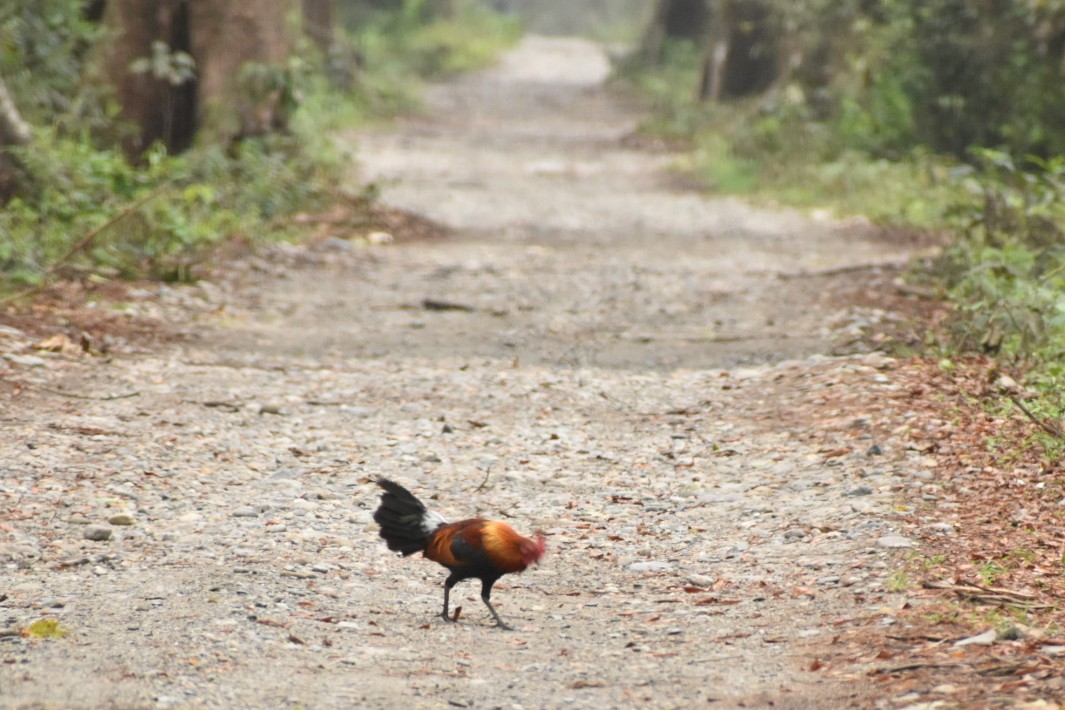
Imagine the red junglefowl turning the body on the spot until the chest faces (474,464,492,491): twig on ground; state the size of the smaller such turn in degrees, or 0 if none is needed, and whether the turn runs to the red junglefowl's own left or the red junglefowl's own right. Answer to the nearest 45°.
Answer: approximately 90° to the red junglefowl's own left

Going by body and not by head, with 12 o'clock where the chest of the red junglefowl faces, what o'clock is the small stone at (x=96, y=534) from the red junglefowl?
The small stone is roughly at 7 o'clock from the red junglefowl.

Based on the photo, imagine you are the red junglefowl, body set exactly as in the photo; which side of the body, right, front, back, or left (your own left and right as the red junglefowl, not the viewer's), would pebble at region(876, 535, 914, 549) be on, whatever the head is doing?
front

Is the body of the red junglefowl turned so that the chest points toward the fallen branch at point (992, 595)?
yes

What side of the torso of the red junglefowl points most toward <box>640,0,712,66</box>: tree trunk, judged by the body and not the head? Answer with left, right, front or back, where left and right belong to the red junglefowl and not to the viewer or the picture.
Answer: left

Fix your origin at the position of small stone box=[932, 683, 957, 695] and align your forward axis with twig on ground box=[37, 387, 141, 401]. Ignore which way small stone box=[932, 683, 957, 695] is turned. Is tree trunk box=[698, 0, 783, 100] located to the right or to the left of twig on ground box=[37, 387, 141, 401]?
right

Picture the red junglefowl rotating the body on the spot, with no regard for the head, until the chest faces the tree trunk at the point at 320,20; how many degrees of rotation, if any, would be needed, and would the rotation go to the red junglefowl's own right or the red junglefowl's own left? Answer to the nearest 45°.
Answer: approximately 90° to the red junglefowl's own left

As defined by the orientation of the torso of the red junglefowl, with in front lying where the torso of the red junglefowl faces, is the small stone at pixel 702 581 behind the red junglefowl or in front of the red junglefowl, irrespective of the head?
in front

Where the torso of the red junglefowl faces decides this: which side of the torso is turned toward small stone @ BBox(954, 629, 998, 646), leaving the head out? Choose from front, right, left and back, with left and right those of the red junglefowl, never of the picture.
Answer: front

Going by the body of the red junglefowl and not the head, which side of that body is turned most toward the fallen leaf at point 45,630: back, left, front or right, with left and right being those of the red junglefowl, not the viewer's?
back

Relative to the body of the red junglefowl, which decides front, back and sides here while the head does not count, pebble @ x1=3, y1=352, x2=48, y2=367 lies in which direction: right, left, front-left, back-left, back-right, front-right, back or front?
back-left

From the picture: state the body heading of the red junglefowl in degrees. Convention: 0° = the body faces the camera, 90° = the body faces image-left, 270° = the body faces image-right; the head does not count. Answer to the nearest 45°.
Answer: approximately 270°

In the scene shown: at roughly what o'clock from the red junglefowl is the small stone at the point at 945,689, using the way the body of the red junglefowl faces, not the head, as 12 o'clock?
The small stone is roughly at 1 o'clock from the red junglefowl.

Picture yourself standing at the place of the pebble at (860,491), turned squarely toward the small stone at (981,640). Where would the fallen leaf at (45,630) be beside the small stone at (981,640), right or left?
right

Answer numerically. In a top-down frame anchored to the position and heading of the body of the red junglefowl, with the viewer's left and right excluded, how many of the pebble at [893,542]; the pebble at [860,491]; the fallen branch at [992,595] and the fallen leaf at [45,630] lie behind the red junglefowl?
1

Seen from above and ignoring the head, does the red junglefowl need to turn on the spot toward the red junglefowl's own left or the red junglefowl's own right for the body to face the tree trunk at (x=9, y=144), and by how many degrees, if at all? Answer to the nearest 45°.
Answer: approximately 135° to the red junglefowl's own left

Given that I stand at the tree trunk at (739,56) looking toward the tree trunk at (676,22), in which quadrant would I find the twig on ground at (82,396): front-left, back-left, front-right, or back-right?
back-left

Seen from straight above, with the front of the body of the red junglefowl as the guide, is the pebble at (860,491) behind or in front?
in front
